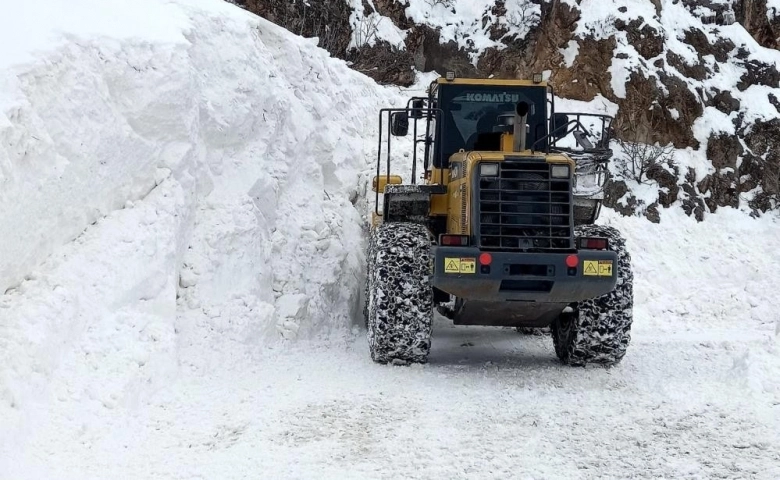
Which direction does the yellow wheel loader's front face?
away from the camera

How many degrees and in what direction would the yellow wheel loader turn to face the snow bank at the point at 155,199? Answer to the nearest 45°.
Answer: approximately 90° to its left
